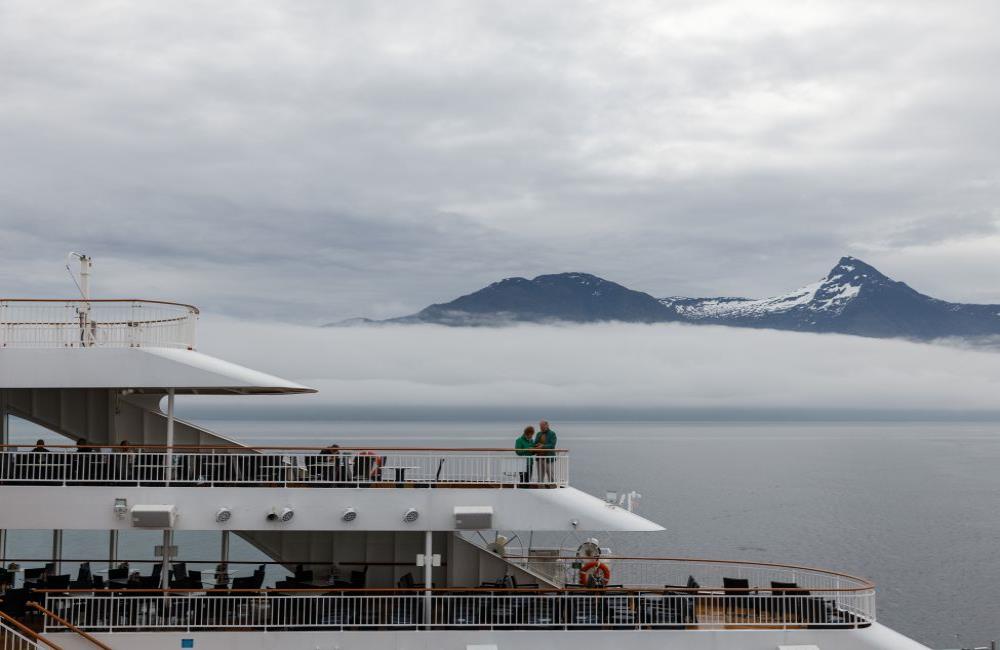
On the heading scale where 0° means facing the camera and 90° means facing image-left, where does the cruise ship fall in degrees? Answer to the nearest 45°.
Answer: approximately 90°
